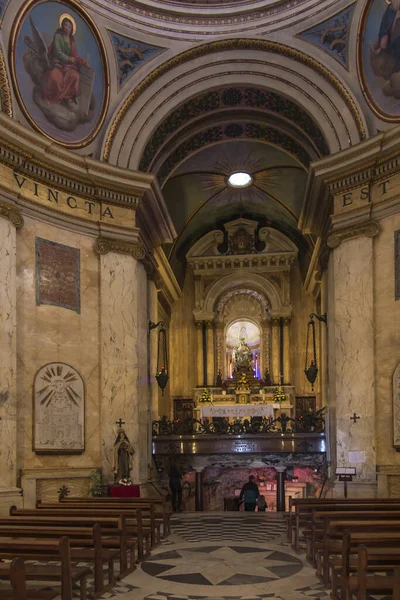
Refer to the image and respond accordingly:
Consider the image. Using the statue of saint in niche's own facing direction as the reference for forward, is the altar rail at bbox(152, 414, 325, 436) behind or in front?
in front

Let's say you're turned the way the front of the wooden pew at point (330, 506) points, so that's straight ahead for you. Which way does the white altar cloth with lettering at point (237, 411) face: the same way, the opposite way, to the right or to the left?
the opposite way

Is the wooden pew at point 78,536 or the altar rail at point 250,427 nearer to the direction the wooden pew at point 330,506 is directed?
the altar rail

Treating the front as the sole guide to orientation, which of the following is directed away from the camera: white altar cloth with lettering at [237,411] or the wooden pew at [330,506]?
the wooden pew

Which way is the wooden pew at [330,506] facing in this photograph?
away from the camera

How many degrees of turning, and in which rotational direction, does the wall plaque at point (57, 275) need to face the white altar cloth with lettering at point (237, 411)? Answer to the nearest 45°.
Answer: approximately 90° to its left

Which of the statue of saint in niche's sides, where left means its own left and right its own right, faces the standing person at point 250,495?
front

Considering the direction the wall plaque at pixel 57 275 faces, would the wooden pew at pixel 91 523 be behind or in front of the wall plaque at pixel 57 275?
in front

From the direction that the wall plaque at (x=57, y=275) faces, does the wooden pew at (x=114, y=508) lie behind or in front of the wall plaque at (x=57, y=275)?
in front

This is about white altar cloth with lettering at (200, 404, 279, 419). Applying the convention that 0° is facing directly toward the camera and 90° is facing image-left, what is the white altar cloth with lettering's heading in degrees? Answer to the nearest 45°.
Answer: approximately 0°

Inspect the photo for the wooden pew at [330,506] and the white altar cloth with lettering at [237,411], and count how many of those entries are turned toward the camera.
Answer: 1

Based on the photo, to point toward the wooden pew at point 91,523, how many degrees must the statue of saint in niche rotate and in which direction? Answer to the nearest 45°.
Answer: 0° — it already faces it

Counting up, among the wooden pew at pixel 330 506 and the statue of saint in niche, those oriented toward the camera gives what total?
1

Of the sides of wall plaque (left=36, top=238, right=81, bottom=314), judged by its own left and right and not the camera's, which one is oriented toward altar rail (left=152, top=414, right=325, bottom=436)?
left
